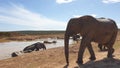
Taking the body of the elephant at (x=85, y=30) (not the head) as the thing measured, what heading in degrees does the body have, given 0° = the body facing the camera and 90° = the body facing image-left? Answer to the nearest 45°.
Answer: approximately 45°
